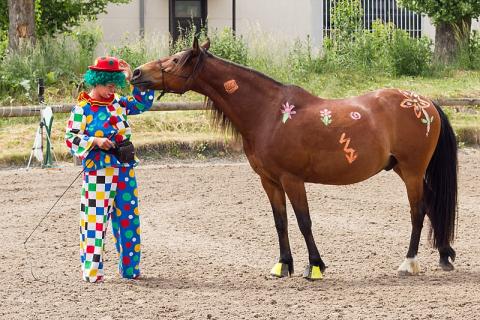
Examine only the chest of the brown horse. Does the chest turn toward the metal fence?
no

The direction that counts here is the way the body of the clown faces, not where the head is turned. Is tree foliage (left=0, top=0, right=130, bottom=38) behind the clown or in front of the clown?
behind

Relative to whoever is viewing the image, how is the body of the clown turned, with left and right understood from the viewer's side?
facing the viewer and to the right of the viewer

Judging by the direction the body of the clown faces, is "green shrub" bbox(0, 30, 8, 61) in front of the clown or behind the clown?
behind

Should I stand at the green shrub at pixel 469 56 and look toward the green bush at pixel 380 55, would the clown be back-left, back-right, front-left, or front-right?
front-left

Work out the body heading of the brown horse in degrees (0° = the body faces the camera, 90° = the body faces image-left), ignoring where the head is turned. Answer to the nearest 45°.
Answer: approximately 90°

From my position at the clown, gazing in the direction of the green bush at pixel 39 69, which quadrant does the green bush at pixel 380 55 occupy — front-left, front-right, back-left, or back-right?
front-right

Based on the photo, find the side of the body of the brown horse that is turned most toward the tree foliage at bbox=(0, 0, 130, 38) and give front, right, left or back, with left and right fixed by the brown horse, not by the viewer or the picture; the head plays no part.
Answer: right

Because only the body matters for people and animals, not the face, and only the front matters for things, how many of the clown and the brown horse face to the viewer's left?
1

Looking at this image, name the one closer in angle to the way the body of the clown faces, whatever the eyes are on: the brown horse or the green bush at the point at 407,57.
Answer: the brown horse

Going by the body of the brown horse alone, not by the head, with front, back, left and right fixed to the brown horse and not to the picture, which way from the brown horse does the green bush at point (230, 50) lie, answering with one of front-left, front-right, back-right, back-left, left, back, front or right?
right

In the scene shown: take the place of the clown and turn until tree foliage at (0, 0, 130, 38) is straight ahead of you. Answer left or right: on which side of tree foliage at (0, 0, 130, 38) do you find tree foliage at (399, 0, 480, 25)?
right

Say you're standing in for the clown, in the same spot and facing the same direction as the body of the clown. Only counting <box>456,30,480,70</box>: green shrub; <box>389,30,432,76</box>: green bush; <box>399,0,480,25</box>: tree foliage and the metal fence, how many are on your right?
0

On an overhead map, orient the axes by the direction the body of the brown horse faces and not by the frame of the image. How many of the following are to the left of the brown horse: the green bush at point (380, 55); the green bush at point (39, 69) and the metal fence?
0

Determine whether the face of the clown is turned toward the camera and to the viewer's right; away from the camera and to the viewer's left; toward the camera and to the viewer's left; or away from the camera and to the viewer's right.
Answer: toward the camera and to the viewer's right
